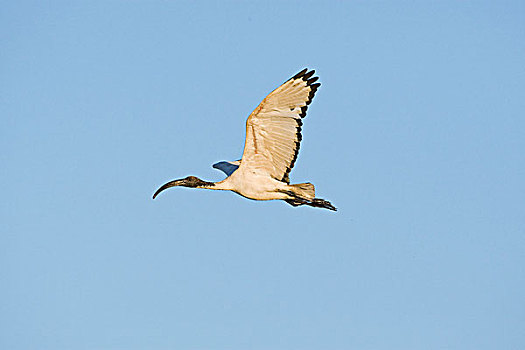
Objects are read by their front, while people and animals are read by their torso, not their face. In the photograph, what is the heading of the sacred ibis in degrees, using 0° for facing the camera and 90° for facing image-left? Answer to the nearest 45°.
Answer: approximately 90°
